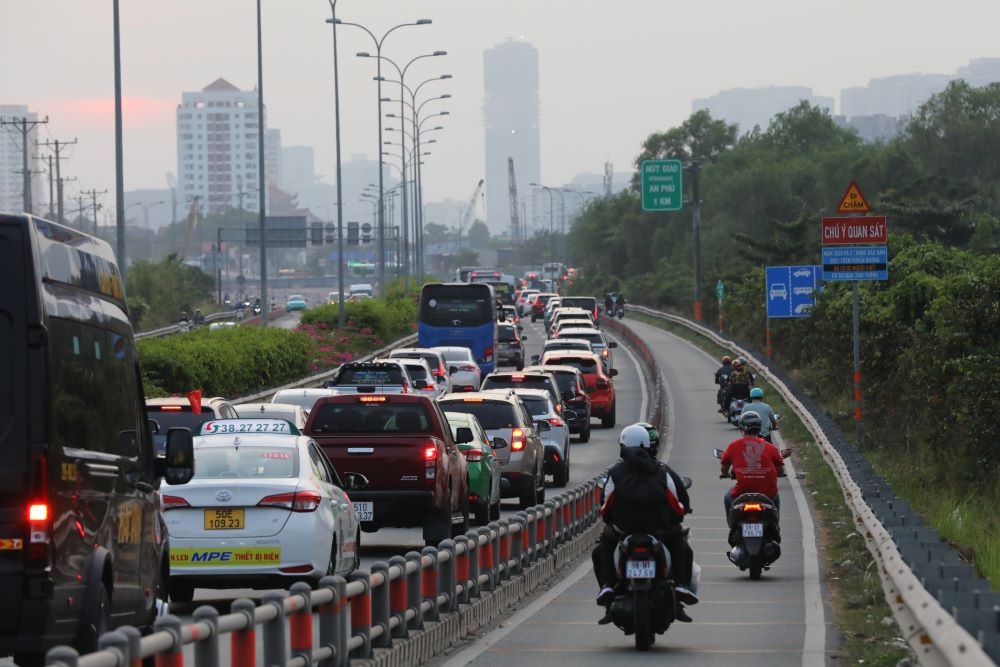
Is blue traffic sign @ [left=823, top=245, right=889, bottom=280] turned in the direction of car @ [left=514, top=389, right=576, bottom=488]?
no

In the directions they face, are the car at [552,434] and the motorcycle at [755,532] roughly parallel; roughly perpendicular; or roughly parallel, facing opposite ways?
roughly parallel

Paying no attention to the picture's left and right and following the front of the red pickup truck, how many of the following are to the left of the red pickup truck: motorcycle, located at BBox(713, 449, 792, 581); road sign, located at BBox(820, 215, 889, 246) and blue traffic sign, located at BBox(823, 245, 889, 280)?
0

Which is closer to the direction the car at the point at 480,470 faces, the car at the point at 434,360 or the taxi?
the car

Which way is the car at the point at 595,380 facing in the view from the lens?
facing away from the viewer

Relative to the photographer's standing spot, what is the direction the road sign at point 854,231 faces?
facing the viewer

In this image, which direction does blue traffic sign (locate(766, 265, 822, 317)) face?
toward the camera

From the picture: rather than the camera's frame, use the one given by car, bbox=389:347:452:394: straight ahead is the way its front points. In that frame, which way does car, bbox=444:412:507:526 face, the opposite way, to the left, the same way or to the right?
the same way

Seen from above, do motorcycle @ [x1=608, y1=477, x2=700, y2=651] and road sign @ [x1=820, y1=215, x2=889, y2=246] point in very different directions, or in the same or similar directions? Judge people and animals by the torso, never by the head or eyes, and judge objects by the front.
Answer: very different directions

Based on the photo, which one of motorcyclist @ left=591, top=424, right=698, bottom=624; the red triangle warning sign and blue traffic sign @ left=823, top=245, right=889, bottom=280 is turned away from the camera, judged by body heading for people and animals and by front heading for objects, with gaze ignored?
the motorcyclist

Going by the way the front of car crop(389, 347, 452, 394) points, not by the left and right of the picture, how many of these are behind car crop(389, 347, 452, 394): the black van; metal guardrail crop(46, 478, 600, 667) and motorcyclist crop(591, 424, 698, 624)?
3

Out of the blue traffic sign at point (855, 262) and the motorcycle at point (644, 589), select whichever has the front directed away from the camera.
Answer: the motorcycle

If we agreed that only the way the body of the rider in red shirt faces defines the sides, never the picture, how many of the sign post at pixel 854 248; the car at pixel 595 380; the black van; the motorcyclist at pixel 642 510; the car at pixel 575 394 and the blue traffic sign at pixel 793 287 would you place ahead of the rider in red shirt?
4

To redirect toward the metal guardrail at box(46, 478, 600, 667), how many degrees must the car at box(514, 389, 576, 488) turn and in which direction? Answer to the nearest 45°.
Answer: approximately 180°

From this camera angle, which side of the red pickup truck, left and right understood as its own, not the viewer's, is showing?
back

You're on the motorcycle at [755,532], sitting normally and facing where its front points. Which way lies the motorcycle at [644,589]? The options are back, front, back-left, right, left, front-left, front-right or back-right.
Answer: back

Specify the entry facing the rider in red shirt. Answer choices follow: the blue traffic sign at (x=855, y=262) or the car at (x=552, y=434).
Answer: the blue traffic sign

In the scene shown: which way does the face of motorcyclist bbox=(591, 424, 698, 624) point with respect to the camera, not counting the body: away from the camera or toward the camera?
away from the camera
